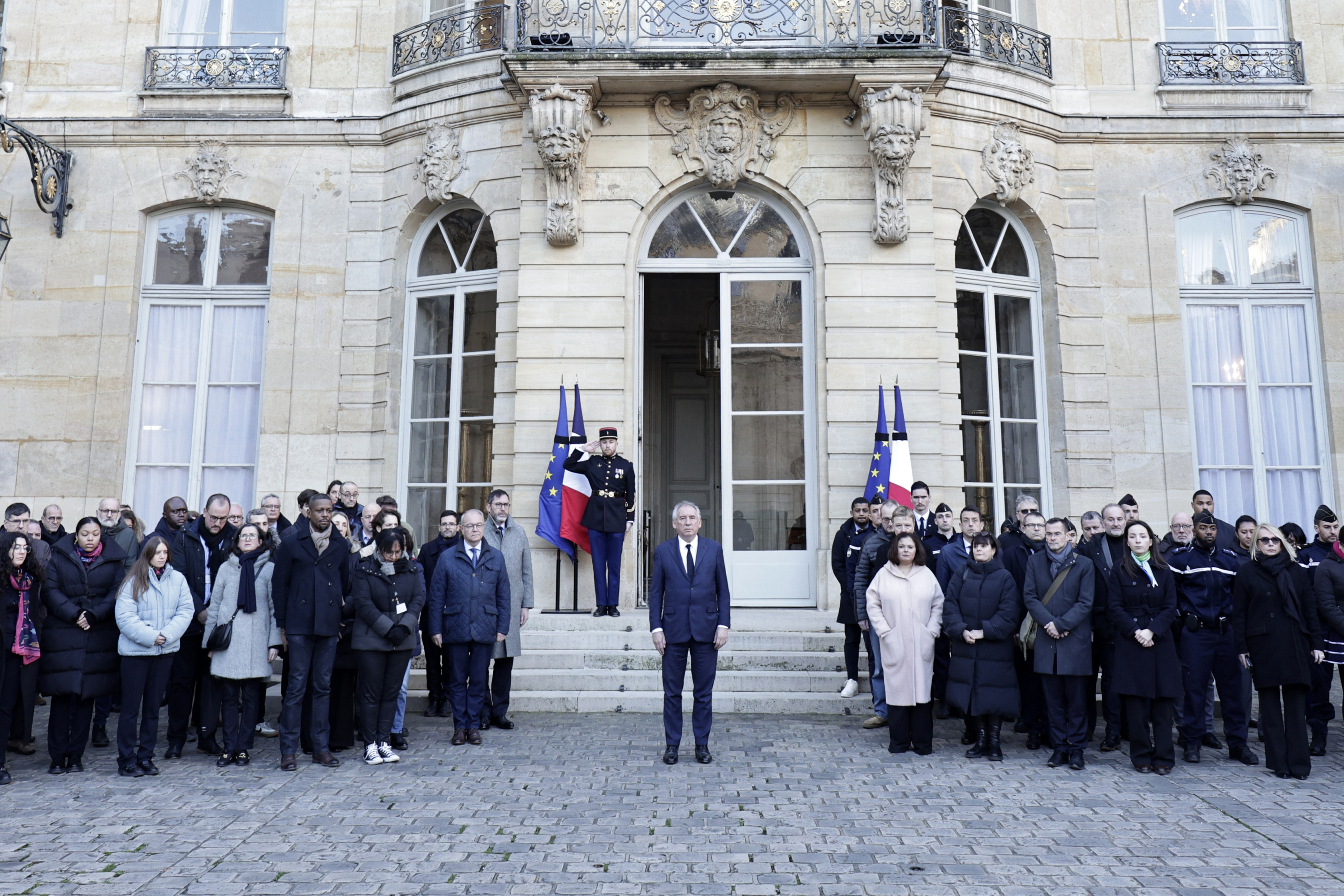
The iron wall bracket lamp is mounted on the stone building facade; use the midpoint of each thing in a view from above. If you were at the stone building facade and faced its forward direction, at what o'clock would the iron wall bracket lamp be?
The iron wall bracket lamp is roughly at 3 o'clock from the stone building facade.

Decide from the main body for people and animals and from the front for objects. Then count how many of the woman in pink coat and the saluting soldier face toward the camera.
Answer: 2

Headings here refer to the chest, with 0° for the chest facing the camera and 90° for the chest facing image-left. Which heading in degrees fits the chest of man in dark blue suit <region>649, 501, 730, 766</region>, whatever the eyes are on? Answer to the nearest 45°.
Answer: approximately 0°

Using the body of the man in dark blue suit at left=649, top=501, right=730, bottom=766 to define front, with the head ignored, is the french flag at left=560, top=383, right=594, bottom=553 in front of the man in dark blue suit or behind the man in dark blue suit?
behind

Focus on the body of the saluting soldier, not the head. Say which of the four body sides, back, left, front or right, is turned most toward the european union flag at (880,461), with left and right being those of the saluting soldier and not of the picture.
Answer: left

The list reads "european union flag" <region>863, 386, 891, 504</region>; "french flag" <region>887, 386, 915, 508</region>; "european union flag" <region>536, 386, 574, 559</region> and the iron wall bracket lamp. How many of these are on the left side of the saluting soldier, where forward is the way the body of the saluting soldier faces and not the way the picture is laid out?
2
